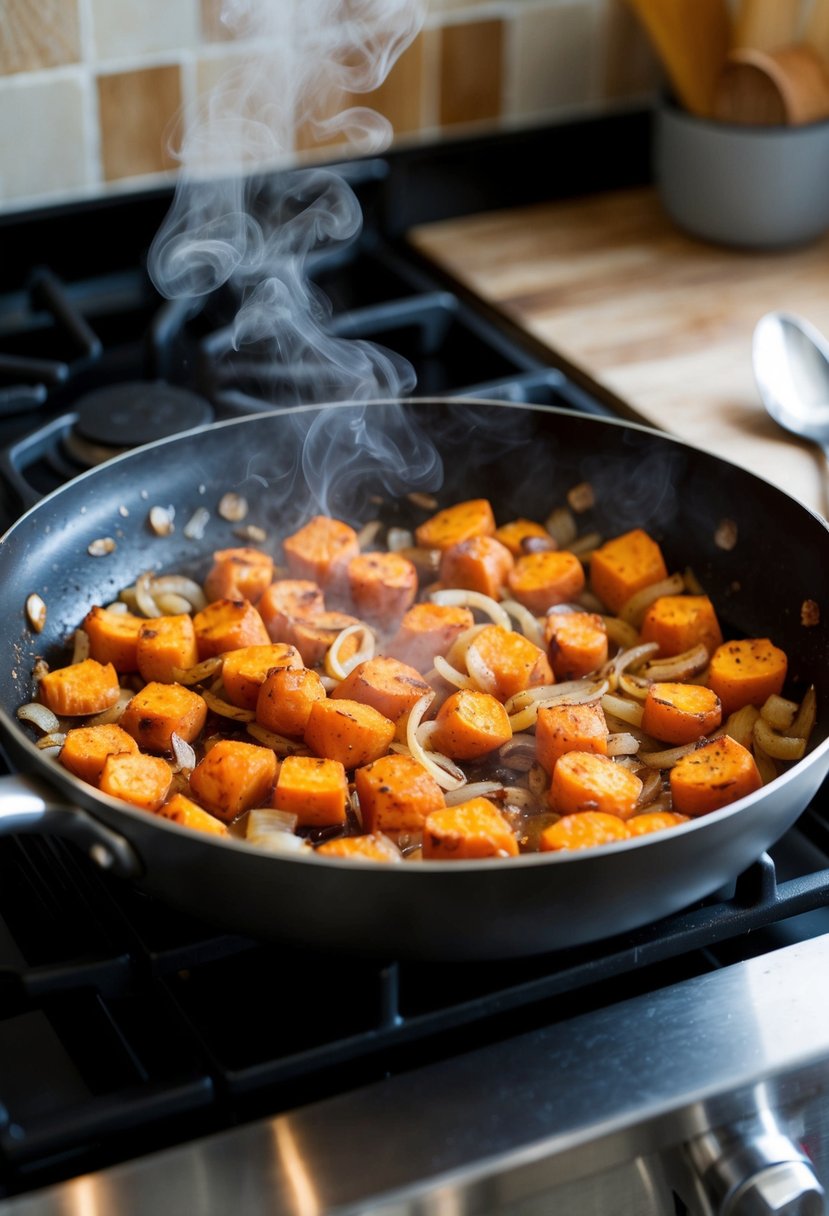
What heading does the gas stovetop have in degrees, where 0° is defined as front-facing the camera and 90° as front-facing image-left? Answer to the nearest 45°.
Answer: approximately 315°
